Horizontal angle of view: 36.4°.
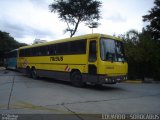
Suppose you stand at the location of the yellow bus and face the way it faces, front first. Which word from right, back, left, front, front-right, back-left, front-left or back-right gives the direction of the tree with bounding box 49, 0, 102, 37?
back-left

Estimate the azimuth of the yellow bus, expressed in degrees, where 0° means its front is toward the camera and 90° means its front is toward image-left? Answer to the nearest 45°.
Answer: approximately 315°

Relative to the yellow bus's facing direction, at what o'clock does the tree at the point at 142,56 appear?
The tree is roughly at 9 o'clock from the yellow bus.

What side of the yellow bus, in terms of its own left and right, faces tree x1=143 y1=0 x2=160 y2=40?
left
